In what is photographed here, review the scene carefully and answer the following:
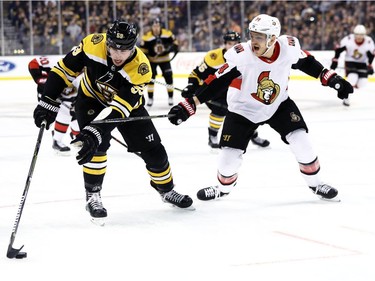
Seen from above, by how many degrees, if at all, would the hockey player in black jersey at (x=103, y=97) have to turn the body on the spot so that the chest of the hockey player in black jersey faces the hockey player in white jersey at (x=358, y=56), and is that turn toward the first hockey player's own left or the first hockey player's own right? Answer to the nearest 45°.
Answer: approximately 135° to the first hockey player's own left

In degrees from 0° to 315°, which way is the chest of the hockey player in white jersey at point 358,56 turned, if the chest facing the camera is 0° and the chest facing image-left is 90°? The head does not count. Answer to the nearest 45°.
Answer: approximately 0°

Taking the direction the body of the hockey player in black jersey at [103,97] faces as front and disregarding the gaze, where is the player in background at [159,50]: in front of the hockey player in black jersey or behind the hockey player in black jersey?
behind

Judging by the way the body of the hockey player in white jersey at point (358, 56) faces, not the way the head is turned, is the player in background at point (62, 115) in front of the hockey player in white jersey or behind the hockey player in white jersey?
in front

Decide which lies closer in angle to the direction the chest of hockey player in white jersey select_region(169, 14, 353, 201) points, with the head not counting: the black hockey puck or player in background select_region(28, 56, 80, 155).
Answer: the black hockey puck

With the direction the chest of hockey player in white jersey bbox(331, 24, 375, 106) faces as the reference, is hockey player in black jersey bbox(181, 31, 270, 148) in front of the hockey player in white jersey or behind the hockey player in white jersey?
in front

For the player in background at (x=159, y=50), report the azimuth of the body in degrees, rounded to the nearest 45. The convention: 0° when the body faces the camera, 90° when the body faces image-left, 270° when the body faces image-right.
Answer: approximately 0°
